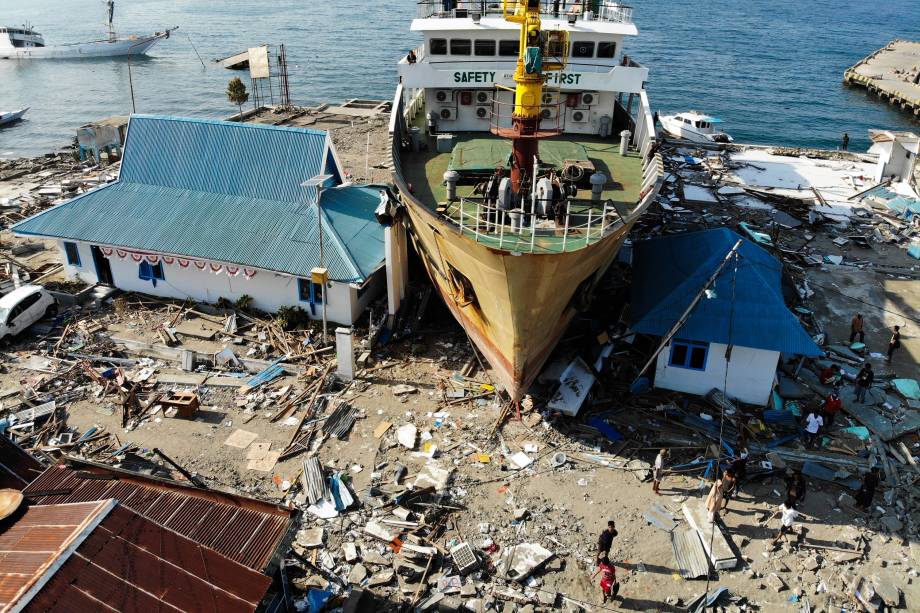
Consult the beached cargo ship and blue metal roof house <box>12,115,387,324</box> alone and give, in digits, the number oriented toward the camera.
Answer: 2

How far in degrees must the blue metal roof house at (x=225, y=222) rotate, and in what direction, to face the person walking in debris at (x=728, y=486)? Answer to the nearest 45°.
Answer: approximately 45° to its left

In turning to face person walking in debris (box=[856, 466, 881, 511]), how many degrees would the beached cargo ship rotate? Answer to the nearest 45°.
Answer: approximately 45° to its left

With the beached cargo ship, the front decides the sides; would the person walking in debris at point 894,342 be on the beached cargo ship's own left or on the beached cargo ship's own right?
on the beached cargo ship's own left

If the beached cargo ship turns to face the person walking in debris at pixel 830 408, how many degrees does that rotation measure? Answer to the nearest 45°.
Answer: approximately 45° to its left

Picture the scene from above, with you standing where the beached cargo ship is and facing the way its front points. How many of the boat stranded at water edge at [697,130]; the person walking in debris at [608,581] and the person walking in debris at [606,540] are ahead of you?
2

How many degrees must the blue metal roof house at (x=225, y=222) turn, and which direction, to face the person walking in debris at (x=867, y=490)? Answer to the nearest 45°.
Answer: approximately 45° to its left

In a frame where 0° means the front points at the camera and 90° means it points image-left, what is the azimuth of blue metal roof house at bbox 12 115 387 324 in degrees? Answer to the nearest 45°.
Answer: approximately 0°

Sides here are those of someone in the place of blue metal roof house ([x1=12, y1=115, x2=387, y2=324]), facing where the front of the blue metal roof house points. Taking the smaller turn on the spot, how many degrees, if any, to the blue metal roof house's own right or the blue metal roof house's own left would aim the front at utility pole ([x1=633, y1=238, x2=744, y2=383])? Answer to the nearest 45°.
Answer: approximately 45° to the blue metal roof house's own left
